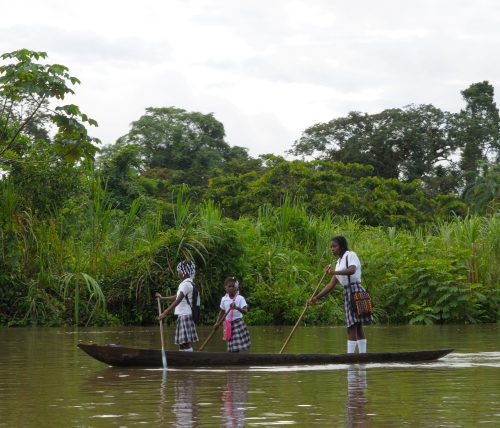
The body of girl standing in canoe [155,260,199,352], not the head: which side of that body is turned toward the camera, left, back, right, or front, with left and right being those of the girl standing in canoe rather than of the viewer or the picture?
left

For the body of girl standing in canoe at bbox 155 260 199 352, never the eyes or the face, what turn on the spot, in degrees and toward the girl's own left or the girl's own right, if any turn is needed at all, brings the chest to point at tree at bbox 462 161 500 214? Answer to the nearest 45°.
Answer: approximately 135° to the girl's own right

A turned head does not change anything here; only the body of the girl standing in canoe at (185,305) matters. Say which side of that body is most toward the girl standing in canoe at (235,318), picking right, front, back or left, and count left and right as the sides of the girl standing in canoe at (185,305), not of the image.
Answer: back

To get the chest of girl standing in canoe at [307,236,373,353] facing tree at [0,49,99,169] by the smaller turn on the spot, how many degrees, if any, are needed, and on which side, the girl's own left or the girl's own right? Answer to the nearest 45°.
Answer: approximately 45° to the girl's own right

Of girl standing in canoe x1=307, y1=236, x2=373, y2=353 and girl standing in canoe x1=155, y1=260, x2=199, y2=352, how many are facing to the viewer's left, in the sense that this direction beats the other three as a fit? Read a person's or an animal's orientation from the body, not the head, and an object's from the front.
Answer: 2

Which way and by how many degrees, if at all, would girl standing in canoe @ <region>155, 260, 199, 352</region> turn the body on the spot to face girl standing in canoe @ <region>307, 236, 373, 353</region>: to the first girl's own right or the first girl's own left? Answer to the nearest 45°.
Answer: approximately 180°

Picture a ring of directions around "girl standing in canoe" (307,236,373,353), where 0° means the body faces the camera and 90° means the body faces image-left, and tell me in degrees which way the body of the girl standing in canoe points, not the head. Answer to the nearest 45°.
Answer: approximately 90°
